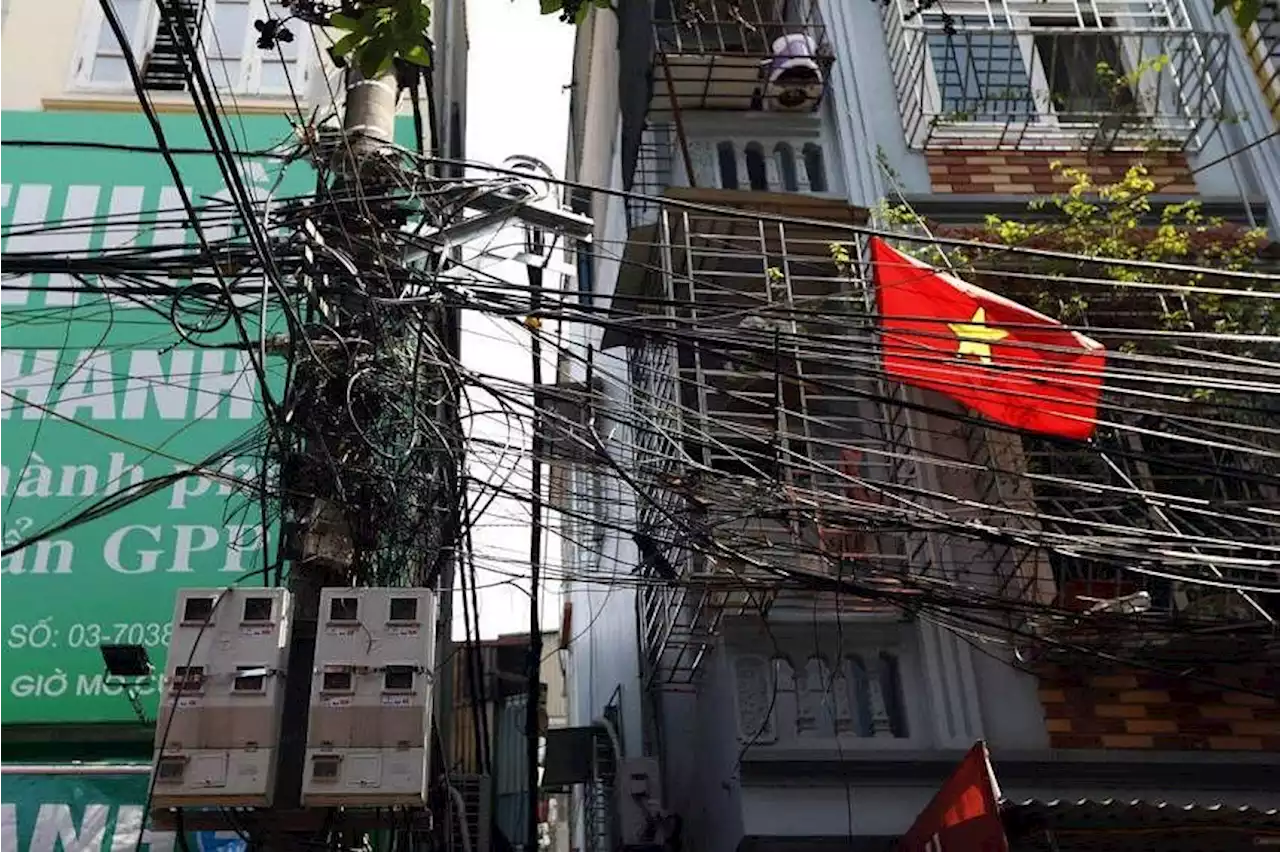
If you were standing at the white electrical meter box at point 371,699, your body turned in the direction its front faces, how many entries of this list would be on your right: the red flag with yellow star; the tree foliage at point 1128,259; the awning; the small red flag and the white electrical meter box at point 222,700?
1

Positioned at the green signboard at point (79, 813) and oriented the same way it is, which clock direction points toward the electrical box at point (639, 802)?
The electrical box is roughly at 9 o'clock from the green signboard.

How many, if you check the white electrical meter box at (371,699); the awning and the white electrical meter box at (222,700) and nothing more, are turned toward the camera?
3

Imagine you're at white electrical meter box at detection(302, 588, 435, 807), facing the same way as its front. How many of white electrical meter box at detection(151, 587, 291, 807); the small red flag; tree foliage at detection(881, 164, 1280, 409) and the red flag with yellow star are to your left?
3

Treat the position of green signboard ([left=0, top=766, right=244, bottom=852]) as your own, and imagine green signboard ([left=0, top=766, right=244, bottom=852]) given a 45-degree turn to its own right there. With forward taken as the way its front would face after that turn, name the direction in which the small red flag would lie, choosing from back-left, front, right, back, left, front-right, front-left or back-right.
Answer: left

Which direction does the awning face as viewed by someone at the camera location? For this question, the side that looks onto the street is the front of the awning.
facing the viewer

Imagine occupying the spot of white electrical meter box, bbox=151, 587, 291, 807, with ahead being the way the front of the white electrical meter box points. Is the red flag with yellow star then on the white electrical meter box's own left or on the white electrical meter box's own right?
on the white electrical meter box's own left

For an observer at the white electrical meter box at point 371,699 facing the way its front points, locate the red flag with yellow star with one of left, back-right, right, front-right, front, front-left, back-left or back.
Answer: left

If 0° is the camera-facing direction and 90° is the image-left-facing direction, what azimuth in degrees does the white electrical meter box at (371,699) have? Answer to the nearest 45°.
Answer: approximately 0°

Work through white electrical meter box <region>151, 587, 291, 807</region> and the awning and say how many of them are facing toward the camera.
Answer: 2

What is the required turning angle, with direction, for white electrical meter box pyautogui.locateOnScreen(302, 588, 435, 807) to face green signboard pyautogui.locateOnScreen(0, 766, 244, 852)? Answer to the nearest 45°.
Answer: approximately 135° to its right

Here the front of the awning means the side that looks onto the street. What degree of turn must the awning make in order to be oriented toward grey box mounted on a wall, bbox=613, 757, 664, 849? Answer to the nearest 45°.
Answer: approximately 135° to its right

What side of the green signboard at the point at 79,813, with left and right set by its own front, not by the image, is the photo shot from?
front

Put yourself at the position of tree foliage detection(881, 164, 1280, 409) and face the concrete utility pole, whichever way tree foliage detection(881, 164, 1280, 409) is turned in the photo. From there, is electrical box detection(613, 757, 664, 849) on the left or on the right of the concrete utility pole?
right

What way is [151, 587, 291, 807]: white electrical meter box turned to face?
toward the camera

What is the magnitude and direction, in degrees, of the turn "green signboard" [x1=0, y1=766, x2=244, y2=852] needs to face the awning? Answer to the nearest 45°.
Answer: approximately 45° to its left

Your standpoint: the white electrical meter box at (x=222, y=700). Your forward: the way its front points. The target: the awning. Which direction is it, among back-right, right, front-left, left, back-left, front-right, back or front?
left
